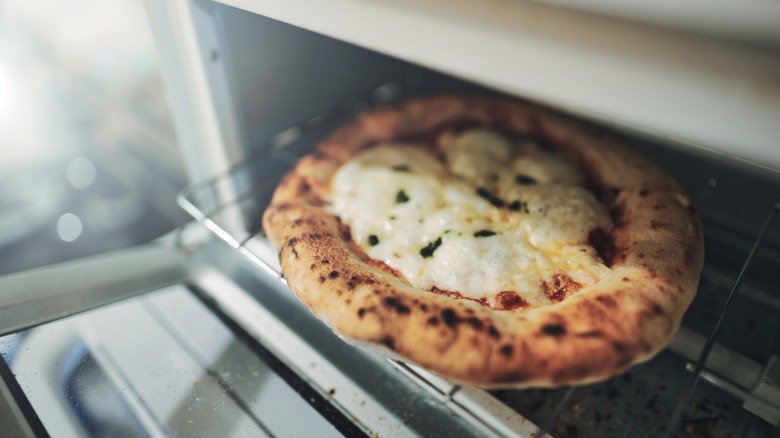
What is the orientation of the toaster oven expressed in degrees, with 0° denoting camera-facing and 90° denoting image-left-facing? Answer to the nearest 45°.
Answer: approximately 45°
